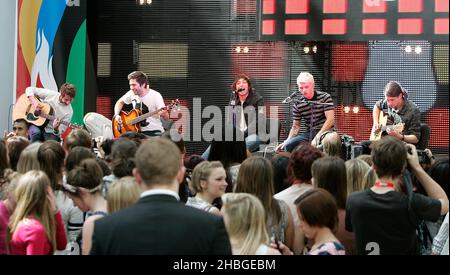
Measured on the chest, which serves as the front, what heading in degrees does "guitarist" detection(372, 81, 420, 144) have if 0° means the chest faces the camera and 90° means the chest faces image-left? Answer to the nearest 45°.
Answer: approximately 45°

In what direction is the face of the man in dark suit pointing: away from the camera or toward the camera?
away from the camera

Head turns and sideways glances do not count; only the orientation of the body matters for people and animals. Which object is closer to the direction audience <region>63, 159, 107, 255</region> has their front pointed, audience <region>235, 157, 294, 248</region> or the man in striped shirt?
the man in striped shirt

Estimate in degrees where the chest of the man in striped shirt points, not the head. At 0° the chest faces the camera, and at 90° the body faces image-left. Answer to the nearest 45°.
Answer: approximately 45°

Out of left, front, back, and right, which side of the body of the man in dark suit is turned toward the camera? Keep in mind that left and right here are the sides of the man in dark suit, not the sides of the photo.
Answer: back

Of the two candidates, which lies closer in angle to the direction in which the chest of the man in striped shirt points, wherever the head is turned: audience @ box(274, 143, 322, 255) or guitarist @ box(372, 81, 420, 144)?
the audience

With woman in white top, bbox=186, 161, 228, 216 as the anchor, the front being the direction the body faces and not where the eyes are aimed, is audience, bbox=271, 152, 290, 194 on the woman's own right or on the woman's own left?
on the woman's own left

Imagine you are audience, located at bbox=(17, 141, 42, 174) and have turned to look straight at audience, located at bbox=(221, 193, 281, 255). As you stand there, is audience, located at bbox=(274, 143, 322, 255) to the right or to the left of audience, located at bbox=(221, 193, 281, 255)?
left

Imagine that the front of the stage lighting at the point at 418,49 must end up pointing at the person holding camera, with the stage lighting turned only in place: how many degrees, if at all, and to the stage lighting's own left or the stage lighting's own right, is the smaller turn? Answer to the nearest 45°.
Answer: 0° — it already faces them

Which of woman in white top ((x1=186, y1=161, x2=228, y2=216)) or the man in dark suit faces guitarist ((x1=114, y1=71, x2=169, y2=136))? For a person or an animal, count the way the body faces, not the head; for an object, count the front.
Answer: the man in dark suit

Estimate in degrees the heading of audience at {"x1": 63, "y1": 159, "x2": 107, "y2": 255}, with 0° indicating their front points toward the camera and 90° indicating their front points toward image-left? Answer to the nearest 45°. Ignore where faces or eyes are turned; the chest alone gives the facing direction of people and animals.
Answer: approximately 135°
